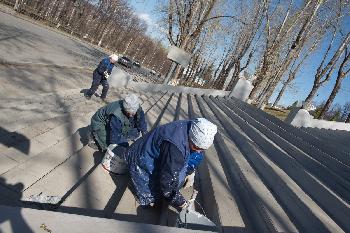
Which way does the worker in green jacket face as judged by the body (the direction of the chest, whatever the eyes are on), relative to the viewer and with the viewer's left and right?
facing the viewer and to the right of the viewer

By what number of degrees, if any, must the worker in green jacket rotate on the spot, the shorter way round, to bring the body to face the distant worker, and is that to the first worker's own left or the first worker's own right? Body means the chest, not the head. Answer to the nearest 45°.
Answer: approximately 135° to the first worker's own left

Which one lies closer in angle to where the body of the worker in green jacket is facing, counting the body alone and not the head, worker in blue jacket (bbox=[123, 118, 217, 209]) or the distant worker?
the worker in blue jacket

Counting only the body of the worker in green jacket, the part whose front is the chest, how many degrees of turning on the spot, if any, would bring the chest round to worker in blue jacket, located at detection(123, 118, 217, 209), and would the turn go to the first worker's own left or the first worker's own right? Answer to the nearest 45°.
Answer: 0° — they already face them
